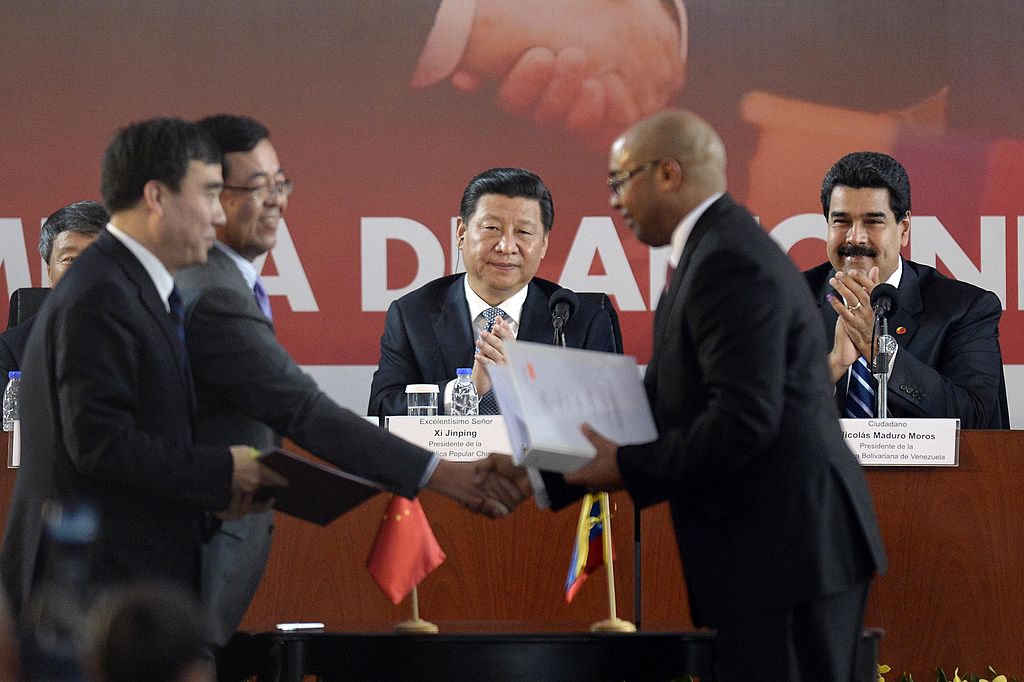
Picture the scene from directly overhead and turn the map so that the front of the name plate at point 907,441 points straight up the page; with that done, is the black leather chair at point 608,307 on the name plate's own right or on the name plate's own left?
on the name plate's own right

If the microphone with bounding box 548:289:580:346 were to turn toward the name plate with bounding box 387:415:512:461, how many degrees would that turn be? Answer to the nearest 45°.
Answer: approximately 135° to its left

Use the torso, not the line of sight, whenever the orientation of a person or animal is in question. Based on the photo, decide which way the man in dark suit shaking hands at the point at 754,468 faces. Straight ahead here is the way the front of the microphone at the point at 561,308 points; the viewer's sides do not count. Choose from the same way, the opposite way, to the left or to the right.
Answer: to the left

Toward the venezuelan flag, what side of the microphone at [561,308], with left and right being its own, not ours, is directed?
back

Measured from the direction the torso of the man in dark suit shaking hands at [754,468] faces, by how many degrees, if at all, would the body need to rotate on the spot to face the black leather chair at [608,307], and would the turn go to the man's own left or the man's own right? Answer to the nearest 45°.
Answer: approximately 90° to the man's own right

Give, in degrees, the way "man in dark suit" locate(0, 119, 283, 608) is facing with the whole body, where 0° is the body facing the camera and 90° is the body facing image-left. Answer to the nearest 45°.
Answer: approximately 270°

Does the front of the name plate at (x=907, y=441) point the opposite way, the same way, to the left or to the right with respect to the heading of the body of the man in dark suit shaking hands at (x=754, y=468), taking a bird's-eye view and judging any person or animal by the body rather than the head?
to the left

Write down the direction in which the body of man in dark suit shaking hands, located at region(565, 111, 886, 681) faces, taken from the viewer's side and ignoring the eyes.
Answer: to the viewer's left

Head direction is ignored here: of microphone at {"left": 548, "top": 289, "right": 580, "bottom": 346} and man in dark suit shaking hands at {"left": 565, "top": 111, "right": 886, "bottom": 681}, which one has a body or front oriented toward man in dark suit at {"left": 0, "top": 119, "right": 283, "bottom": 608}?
man in dark suit shaking hands at {"left": 565, "top": 111, "right": 886, "bottom": 681}

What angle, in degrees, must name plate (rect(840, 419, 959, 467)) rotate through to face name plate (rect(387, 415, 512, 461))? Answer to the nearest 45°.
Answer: approximately 90° to its right

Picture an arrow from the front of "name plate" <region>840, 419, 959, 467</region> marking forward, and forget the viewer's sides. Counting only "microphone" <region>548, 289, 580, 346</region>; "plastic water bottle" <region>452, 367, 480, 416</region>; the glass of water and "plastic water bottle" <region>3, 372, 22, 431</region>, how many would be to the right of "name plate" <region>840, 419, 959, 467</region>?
4

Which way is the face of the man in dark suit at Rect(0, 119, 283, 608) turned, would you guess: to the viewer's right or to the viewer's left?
to the viewer's right
